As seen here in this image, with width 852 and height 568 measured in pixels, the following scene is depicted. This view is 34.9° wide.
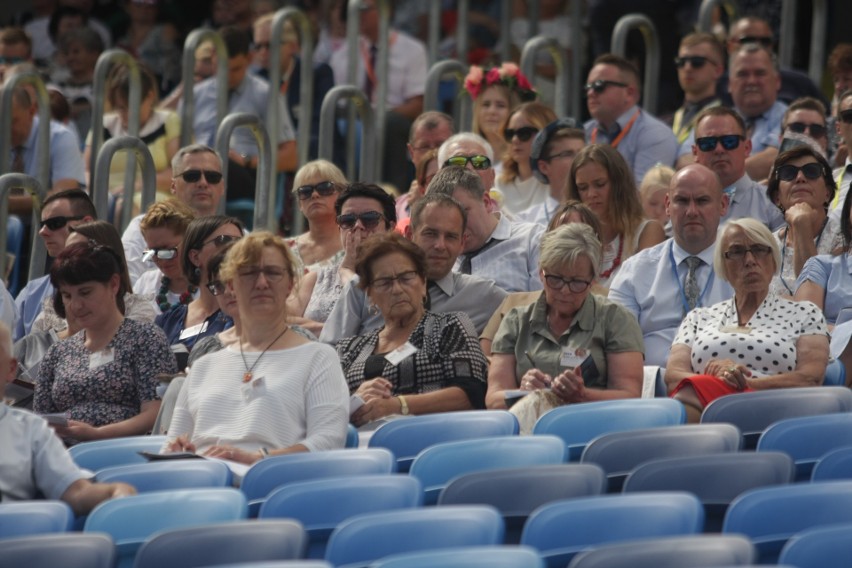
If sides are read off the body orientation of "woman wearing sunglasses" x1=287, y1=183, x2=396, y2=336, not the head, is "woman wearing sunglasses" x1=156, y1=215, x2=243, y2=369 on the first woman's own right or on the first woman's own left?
on the first woman's own right

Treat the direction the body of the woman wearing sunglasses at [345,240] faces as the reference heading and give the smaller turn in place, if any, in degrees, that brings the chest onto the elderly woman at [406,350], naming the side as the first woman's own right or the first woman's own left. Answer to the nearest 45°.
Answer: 0° — they already face them

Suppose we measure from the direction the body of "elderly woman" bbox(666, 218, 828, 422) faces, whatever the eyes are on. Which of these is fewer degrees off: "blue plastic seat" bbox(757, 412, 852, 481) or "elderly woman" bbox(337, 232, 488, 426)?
the blue plastic seat

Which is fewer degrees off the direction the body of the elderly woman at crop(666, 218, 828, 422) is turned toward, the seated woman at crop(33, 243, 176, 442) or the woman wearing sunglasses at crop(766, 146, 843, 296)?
the seated woman

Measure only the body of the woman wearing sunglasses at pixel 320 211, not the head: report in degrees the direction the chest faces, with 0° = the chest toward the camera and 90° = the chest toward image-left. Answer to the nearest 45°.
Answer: approximately 45°

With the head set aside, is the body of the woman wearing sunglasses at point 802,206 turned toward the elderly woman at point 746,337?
yes

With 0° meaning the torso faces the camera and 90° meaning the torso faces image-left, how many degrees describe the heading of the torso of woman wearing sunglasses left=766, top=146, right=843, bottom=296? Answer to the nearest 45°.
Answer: approximately 0°
